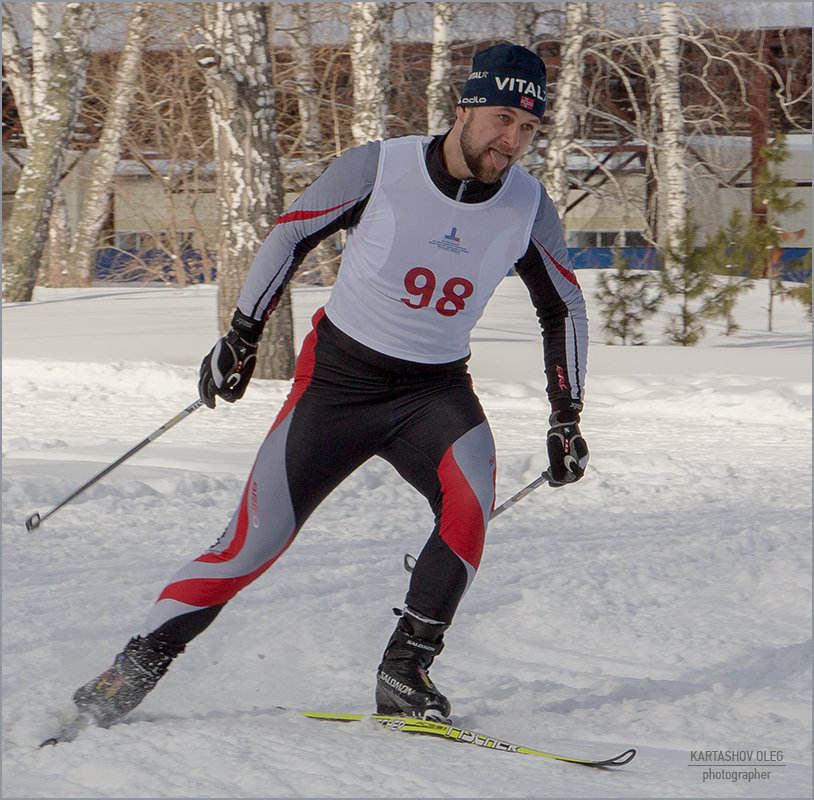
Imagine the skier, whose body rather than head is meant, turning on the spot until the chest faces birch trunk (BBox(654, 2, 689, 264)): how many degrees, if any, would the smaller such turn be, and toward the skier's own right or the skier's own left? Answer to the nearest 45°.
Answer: approximately 135° to the skier's own left

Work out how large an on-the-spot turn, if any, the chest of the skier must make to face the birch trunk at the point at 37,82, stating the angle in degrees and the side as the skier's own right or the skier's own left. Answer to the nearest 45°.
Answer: approximately 135° to the skier's own left

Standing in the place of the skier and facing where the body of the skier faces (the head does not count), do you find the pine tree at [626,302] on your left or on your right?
on your left

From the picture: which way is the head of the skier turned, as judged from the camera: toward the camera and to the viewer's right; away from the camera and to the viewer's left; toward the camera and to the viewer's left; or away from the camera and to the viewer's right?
toward the camera and to the viewer's right

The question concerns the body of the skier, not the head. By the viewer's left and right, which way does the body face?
facing the viewer and to the right of the viewer

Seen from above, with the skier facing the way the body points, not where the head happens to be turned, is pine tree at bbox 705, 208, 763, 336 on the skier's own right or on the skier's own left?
on the skier's own left

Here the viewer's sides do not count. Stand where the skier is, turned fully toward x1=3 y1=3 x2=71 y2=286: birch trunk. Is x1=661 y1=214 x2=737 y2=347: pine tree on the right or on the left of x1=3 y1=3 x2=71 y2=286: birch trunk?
right

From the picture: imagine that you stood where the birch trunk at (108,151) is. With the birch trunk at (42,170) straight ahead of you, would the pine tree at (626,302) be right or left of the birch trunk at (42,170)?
left
